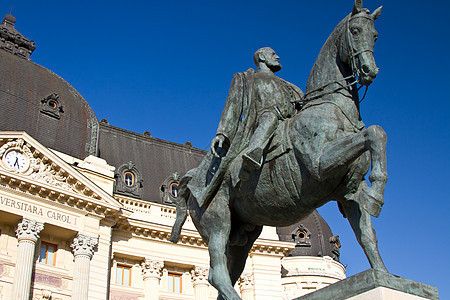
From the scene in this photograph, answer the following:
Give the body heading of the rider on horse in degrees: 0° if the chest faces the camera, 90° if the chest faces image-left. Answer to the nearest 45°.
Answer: approximately 315°

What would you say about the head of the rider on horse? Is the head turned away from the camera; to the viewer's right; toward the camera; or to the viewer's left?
to the viewer's right
